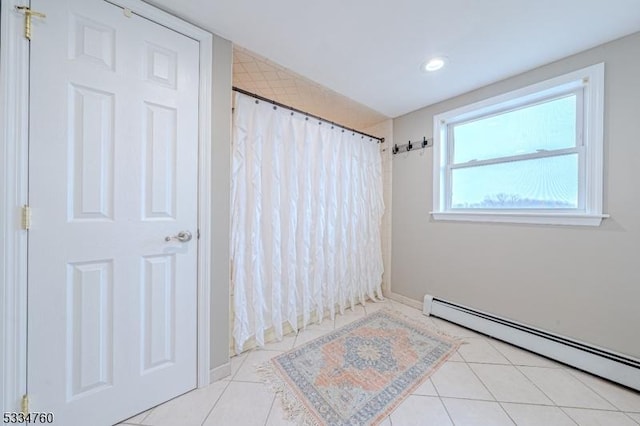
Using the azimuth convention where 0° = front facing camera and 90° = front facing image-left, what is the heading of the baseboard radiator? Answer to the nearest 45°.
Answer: approximately 45°

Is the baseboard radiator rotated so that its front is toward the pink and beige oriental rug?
yes

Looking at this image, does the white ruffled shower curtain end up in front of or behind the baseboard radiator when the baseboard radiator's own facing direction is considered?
in front

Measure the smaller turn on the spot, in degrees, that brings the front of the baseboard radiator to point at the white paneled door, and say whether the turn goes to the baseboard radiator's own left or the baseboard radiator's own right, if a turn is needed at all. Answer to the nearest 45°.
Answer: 0° — it already faces it

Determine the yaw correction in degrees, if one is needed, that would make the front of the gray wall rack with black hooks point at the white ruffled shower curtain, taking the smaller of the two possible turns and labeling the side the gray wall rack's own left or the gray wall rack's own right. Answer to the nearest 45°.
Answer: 0° — it already faces it
